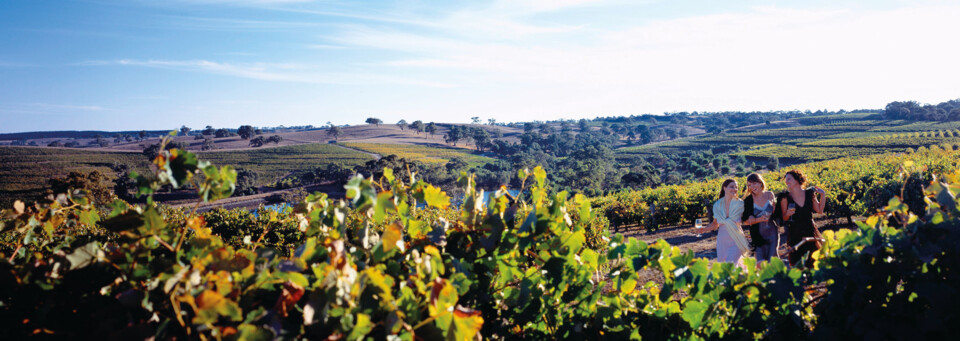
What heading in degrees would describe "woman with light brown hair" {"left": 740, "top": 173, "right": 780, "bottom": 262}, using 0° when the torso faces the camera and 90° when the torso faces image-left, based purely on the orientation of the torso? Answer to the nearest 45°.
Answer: approximately 0°

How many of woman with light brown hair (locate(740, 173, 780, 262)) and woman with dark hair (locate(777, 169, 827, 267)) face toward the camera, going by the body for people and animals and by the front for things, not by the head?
2

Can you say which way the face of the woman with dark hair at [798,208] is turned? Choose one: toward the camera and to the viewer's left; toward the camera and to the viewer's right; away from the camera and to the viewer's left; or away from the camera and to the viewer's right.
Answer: toward the camera and to the viewer's left

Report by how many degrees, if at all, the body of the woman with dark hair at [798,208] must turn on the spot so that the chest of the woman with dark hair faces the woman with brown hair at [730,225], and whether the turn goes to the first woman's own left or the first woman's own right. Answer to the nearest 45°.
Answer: approximately 90° to the first woman's own right
